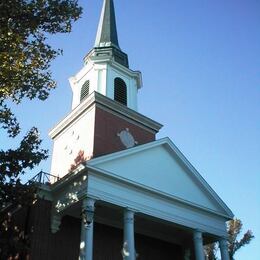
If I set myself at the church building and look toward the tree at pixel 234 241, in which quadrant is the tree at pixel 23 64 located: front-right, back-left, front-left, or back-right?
back-right

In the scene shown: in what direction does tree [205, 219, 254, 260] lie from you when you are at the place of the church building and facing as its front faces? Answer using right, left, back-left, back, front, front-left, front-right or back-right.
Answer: left

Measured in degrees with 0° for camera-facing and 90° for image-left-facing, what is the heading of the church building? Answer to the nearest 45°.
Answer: approximately 315°
